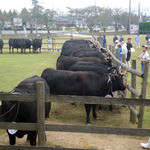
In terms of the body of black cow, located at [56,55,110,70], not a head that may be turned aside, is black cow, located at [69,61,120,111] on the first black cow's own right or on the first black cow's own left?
on the first black cow's own right

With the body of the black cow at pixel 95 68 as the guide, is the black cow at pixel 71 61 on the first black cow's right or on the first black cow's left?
on the first black cow's left

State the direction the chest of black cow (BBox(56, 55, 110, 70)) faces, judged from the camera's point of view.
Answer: to the viewer's right

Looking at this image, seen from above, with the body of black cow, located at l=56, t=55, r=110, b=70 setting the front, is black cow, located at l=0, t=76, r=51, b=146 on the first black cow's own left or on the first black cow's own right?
on the first black cow's own right

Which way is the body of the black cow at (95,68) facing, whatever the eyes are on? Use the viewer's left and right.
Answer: facing to the right of the viewer

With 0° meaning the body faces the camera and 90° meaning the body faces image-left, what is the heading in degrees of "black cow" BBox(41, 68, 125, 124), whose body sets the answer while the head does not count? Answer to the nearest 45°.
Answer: approximately 270°

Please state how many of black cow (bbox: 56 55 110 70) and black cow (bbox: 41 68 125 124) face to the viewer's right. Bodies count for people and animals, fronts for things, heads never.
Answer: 2

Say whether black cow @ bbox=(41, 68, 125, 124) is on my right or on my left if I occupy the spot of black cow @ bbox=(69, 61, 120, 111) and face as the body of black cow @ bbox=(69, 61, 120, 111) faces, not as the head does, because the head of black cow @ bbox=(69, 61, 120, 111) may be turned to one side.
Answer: on my right
